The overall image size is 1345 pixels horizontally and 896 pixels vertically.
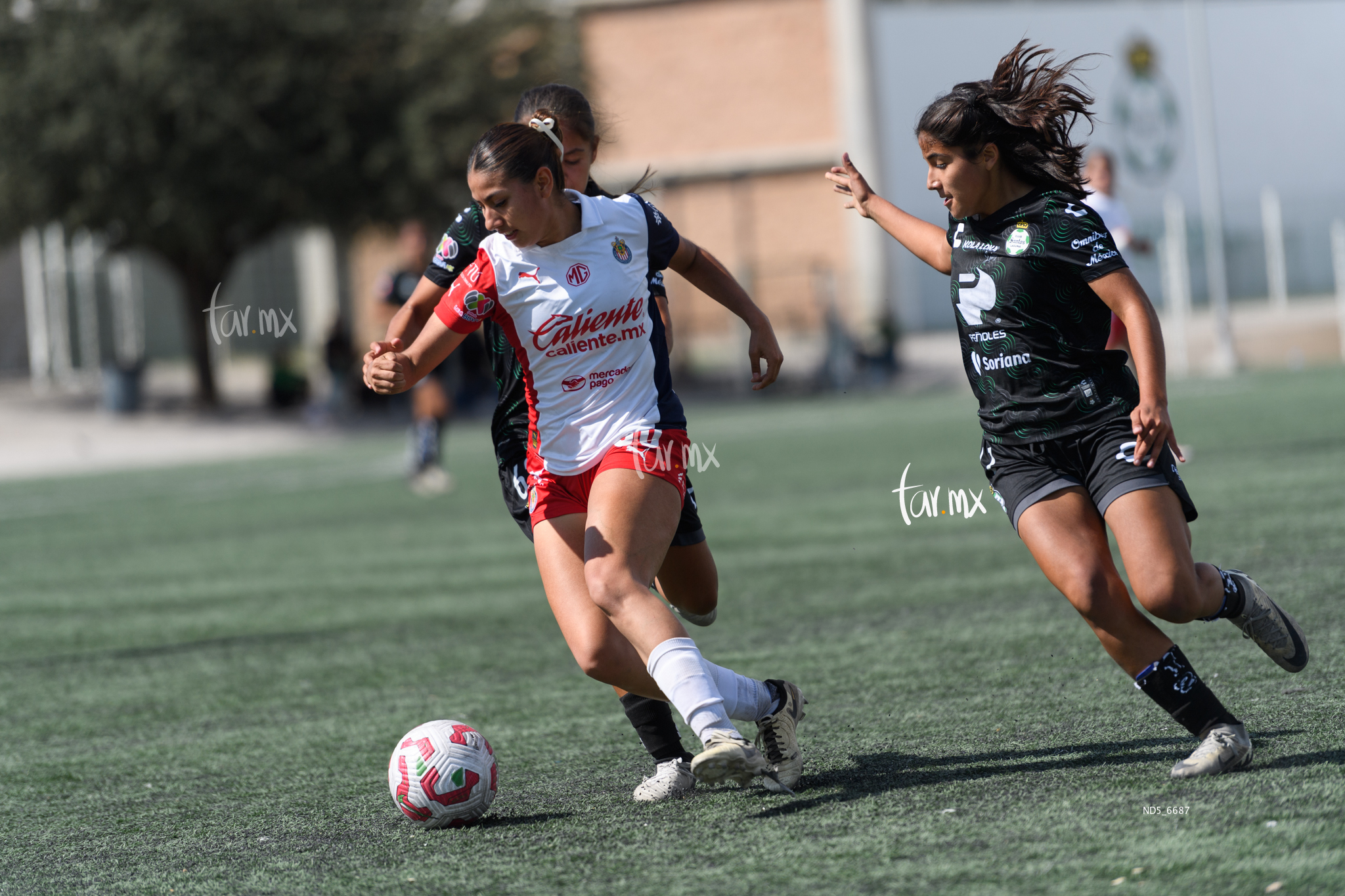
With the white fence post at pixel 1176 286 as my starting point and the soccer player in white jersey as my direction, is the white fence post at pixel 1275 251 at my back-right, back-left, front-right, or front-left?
back-left

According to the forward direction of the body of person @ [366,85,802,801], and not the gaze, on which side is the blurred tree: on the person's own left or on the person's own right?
on the person's own right

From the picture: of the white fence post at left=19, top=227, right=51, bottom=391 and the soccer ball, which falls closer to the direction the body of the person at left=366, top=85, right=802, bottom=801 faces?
the soccer ball

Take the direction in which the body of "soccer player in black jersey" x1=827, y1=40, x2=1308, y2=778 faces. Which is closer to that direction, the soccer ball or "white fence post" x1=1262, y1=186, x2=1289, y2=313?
the soccer ball

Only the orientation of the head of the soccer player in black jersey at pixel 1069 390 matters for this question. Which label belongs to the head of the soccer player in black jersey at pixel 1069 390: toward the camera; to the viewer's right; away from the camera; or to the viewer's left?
to the viewer's left

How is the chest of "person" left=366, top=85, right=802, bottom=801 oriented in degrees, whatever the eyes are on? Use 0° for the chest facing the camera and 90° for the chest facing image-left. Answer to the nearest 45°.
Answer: approximately 45°

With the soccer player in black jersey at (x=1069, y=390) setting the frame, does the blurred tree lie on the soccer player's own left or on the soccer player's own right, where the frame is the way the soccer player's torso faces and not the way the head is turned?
on the soccer player's own right

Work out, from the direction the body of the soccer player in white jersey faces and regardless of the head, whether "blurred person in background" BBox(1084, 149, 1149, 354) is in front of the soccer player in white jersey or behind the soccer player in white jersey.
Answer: behind

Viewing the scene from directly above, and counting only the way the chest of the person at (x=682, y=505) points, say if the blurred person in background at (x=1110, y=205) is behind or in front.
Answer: behind

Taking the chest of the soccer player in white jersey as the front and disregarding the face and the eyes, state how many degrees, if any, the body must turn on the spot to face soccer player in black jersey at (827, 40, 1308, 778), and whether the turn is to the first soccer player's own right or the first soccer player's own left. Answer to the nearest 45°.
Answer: approximately 135° to the first soccer player's own left
